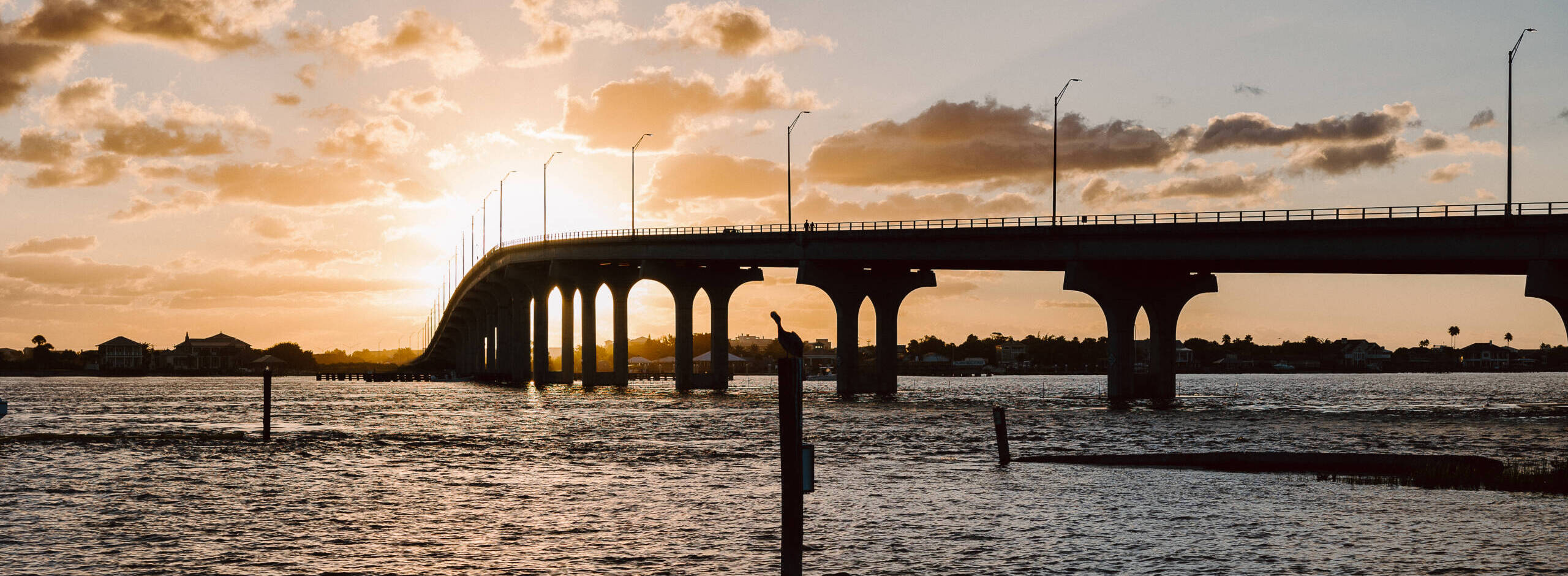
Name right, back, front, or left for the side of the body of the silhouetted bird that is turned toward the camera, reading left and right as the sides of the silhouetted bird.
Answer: left

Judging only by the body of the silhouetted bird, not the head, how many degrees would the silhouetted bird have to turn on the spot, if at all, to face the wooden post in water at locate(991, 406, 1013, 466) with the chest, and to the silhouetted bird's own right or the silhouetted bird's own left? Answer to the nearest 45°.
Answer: approximately 90° to the silhouetted bird's own right
